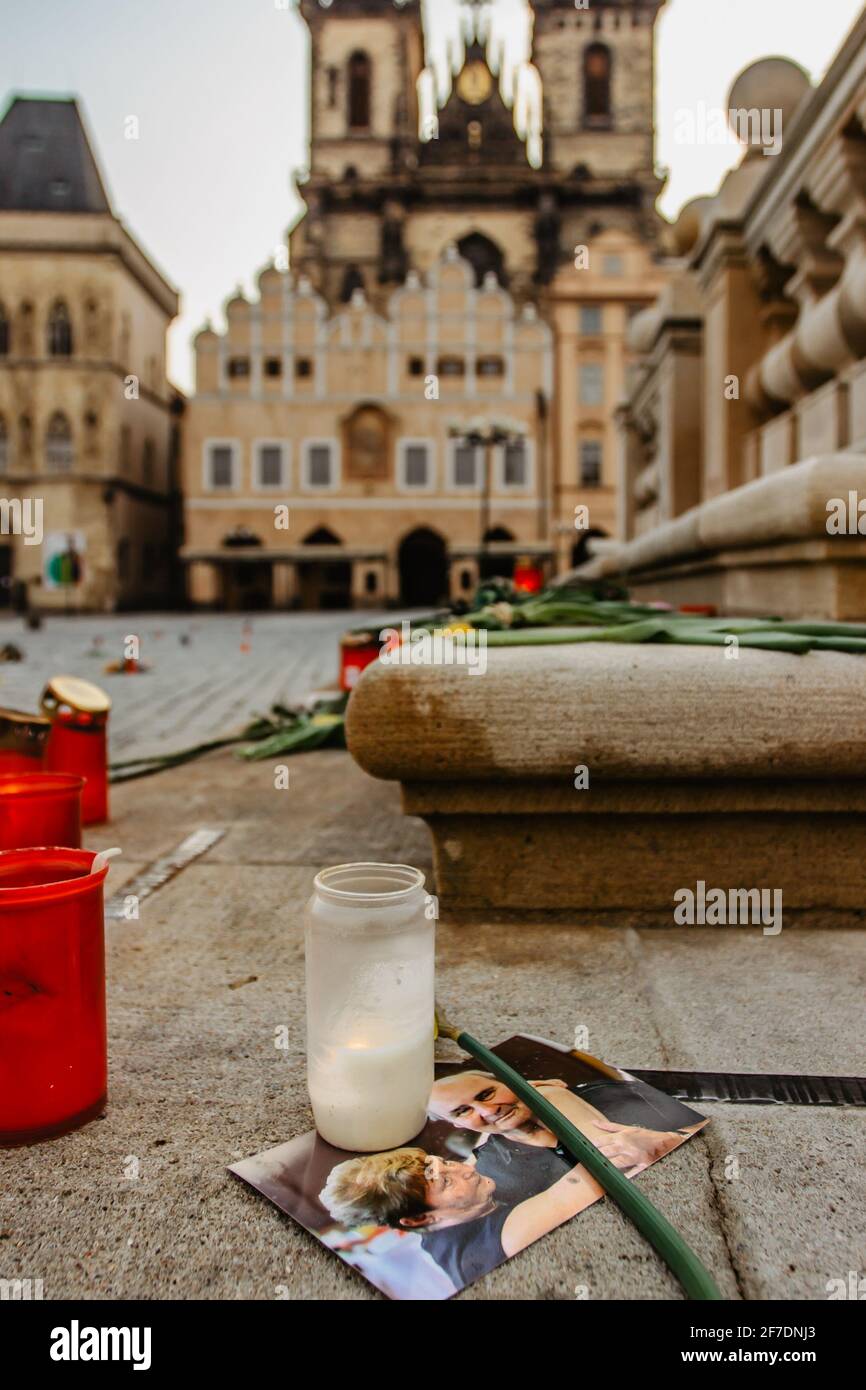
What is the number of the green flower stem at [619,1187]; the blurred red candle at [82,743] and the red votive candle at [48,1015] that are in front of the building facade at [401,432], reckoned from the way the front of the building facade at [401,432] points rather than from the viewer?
3

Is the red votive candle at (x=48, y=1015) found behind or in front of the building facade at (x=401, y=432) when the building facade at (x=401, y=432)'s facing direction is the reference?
in front

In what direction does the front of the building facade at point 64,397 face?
toward the camera

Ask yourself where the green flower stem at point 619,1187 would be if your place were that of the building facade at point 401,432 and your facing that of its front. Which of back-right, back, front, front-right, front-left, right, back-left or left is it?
front

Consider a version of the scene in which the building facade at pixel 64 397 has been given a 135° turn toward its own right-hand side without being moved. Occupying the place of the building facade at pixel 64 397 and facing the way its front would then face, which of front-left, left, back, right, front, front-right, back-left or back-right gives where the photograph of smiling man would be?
back-left

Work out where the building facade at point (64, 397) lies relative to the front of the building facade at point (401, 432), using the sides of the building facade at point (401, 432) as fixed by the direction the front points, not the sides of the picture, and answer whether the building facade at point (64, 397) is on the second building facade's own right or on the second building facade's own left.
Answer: on the second building facade's own right

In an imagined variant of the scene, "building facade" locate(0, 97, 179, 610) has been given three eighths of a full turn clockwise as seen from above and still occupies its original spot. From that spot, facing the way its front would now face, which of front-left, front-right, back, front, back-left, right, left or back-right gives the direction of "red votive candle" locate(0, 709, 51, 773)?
back-left

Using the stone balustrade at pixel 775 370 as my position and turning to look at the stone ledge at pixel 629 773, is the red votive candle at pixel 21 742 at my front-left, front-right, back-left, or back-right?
front-right

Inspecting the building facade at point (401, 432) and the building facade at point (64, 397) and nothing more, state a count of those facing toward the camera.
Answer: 2

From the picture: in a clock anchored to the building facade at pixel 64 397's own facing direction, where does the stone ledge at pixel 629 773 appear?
The stone ledge is roughly at 12 o'clock from the building facade.

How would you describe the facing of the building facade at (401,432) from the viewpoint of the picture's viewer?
facing the viewer

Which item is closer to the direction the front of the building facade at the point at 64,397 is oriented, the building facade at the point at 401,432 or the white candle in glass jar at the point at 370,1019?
the white candle in glass jar

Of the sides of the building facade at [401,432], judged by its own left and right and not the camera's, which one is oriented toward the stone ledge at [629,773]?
front

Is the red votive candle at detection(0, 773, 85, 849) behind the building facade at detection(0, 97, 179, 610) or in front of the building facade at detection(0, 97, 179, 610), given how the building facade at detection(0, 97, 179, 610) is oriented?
in front

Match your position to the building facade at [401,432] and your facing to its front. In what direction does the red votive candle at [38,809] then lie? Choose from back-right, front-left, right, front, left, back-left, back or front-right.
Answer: front

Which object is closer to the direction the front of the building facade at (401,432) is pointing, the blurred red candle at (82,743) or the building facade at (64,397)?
the blurred red candle

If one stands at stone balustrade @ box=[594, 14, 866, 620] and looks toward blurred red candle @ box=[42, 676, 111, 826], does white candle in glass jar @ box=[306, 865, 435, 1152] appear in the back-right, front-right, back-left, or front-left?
front-left

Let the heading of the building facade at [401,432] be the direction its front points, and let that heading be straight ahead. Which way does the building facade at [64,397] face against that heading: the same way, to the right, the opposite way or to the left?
the same way
